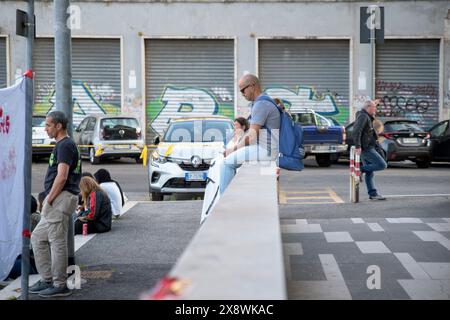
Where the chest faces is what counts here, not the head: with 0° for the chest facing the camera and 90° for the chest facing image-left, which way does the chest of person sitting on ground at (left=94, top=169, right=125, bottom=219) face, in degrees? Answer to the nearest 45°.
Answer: approximately 90°

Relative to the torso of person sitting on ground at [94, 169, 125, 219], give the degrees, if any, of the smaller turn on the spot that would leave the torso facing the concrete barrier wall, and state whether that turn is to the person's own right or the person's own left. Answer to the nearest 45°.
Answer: approximately 90° to the person's own left

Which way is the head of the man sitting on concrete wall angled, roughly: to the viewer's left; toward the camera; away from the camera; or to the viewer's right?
to the viewer's left

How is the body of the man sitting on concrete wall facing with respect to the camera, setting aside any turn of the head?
to the viewer's left
